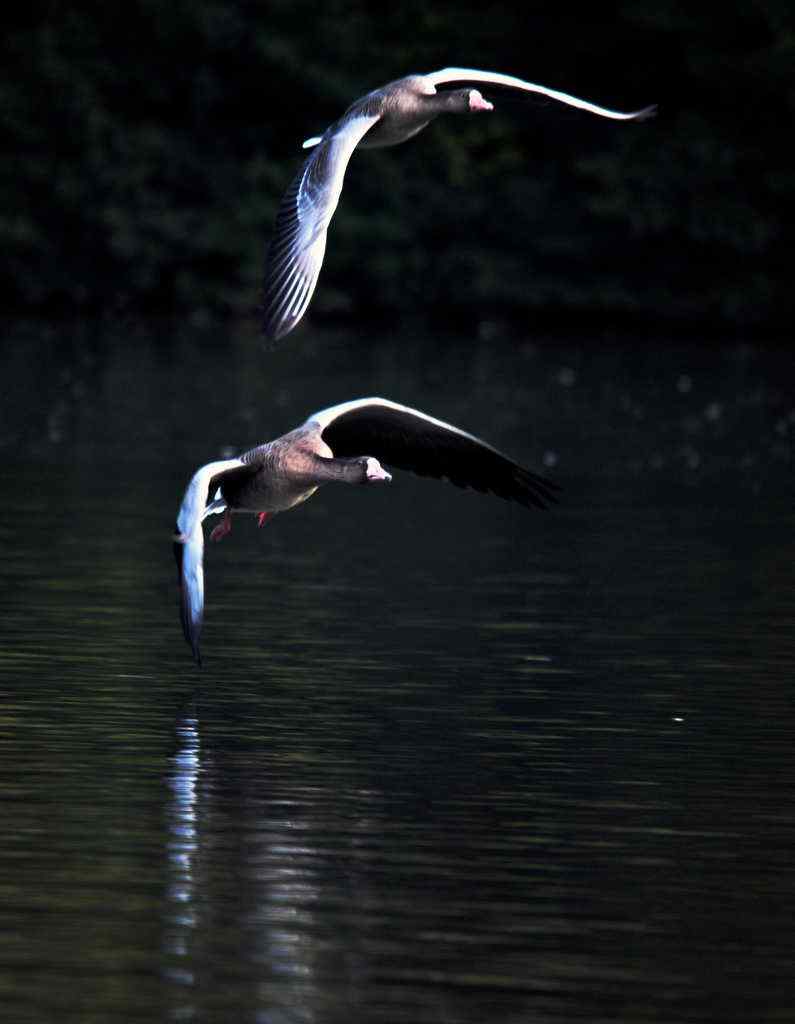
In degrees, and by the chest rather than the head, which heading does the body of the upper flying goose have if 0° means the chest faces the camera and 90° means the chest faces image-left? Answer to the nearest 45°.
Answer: approximately 315°
